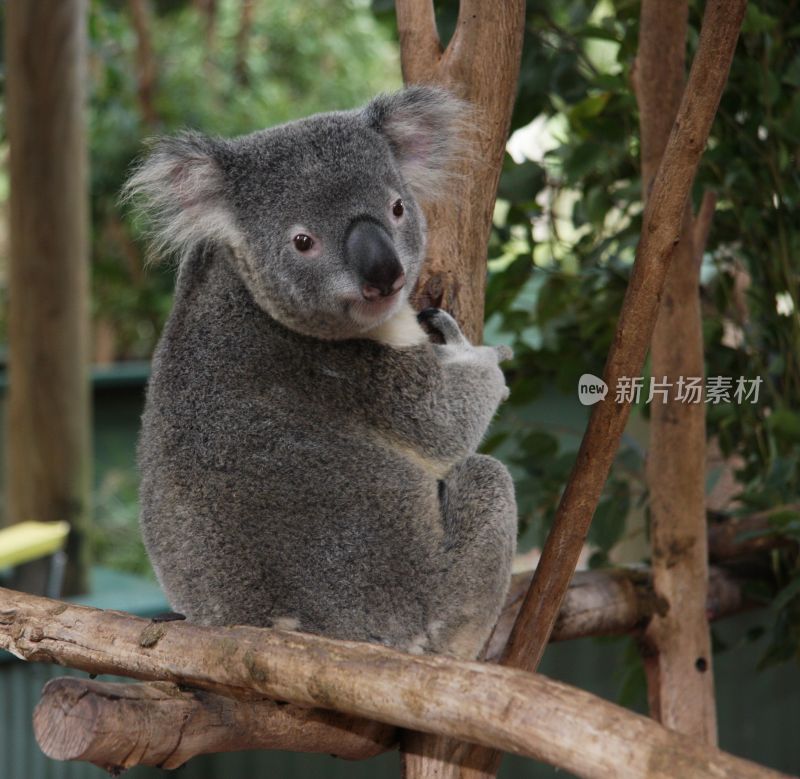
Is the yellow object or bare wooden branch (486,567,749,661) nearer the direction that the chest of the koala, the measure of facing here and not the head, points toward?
the bare wooden branch

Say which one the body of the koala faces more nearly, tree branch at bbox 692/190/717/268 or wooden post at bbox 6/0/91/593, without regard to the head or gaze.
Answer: the tree branch

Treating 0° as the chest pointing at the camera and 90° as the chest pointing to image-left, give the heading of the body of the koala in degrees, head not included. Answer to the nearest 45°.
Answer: approximately 270°

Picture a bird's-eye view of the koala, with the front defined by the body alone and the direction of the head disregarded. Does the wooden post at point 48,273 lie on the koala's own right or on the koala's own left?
on the koala's own left
